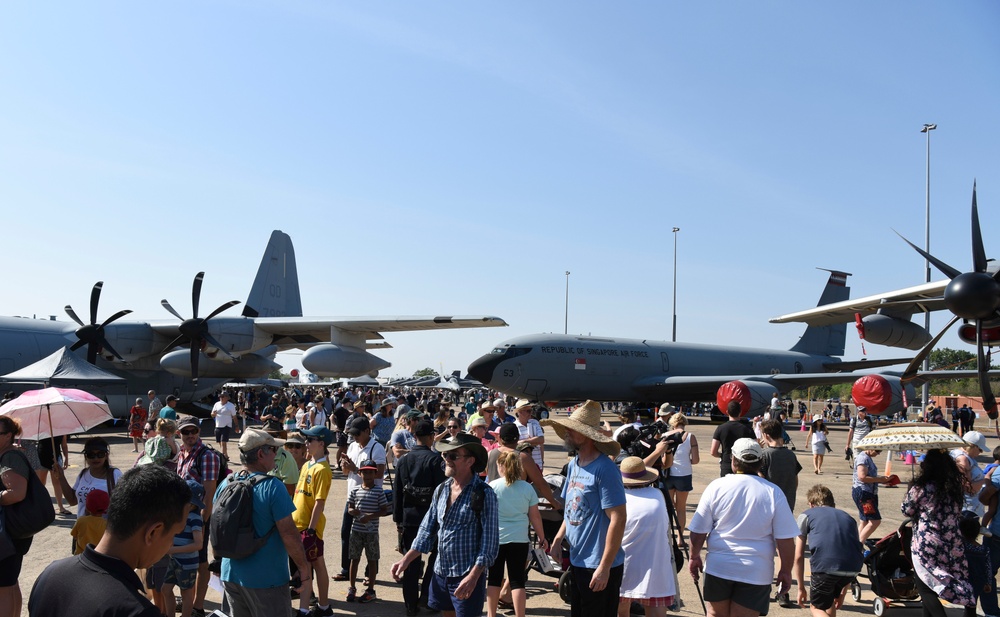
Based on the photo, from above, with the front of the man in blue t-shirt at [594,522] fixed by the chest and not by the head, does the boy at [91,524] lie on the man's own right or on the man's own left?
on the man's own right

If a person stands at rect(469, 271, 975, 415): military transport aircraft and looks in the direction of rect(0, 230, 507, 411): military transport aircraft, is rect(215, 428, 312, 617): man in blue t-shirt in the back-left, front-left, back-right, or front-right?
front-left

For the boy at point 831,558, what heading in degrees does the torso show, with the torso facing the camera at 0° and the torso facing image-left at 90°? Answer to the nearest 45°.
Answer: approximately 180°

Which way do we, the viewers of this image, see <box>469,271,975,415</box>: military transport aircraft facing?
facing the viewer and to the left of the viewer

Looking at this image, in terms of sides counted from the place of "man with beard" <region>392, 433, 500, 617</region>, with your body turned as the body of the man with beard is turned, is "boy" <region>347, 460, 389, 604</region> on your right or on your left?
on your right

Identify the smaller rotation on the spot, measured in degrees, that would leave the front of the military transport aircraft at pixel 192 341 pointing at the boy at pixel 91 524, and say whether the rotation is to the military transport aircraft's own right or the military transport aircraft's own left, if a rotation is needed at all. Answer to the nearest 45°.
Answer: approximately 45° to the military transport aircraft's own left

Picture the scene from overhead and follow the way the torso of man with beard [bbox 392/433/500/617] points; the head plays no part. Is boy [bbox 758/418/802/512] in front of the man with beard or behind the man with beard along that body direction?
behind

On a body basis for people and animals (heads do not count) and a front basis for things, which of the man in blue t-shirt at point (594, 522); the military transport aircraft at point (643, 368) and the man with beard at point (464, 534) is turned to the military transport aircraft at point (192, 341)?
the military transport aircraft at point (643, 368)

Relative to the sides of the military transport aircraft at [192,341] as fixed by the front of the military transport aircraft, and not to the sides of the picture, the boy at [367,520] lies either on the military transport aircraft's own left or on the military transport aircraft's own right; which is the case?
on the military transport aircraft's own left

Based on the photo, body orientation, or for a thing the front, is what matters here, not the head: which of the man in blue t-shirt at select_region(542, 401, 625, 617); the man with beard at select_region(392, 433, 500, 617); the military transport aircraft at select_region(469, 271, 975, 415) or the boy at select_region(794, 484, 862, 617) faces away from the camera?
the boy

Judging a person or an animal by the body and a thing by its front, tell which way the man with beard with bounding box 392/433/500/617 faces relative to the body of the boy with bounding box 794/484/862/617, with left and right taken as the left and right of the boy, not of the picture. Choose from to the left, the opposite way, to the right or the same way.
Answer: the opposite way

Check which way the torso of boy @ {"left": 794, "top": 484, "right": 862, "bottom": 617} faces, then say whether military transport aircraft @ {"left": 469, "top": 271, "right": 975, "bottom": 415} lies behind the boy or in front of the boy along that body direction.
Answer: in front

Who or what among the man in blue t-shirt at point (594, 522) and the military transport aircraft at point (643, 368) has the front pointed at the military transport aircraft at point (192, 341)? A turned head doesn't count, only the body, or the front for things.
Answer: the military transport aircraft at point (643, 368)

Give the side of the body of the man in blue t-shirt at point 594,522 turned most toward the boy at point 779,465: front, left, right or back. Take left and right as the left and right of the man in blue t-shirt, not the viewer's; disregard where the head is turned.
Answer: back

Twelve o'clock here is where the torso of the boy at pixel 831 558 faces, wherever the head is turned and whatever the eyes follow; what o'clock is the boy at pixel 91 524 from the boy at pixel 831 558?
the boy at pixel 91 524 is roughly at 8 o'clock from the boy at pixel 831 558.
